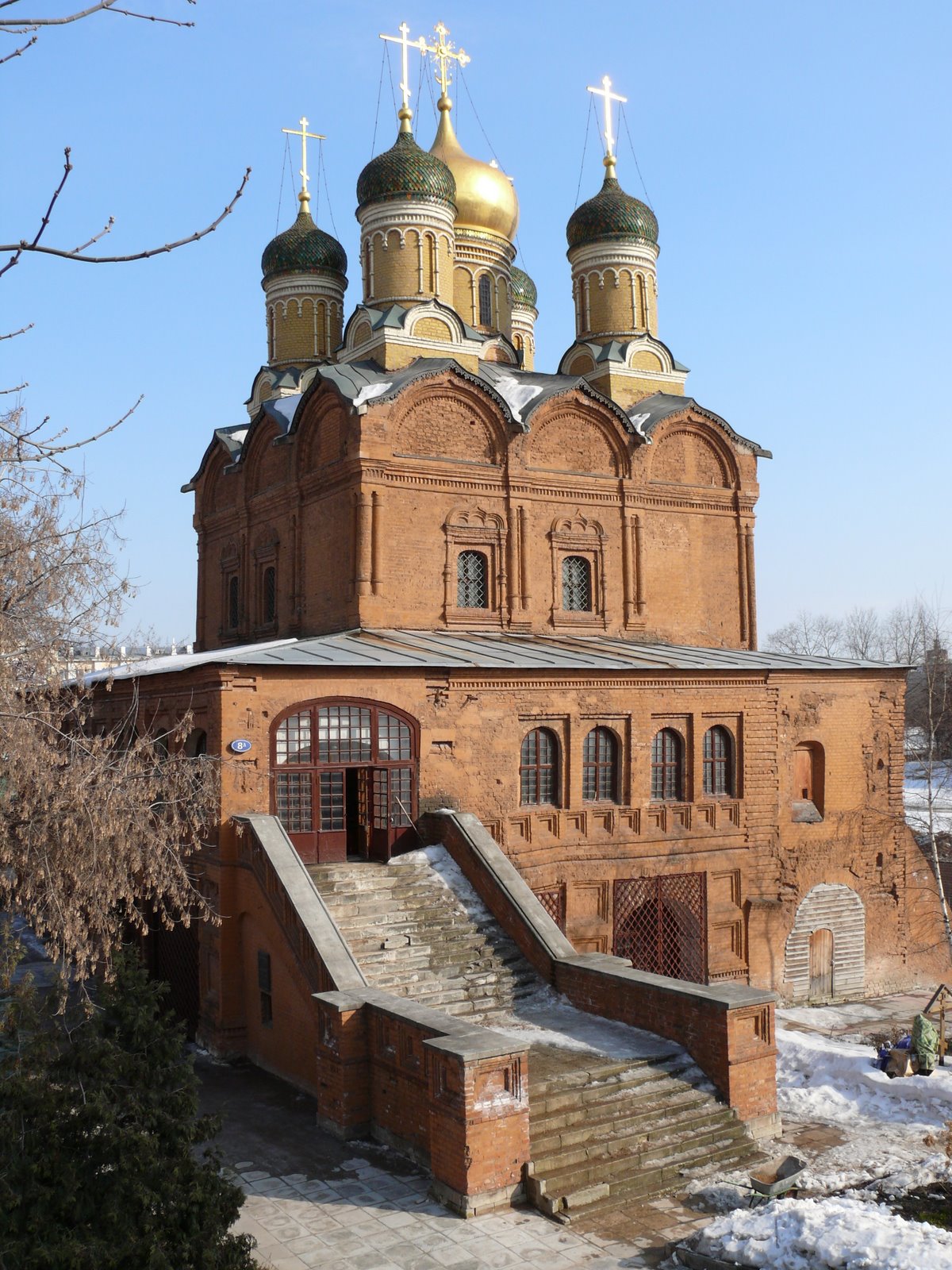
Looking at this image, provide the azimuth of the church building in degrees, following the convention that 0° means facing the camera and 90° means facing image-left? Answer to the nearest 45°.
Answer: approximately 315°

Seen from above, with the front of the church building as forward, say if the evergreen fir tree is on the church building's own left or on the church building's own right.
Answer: on the church building's own right
